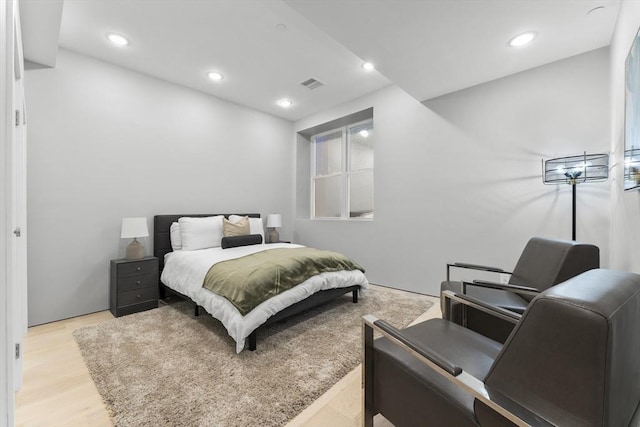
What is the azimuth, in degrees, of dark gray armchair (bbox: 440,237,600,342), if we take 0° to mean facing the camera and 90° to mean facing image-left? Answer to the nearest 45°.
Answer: approximately 90°

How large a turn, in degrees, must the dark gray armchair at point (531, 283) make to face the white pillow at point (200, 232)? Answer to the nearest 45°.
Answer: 0° — it already faces it

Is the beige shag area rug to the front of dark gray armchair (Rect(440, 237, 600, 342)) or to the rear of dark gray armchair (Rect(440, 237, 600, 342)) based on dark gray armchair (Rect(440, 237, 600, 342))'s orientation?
to the front

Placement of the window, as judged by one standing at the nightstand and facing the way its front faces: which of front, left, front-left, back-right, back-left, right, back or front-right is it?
front-left

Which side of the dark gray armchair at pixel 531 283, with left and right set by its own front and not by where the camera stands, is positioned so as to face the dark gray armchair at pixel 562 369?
left

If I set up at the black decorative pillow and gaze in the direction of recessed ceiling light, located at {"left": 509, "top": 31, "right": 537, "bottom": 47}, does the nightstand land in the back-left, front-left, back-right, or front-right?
back-right

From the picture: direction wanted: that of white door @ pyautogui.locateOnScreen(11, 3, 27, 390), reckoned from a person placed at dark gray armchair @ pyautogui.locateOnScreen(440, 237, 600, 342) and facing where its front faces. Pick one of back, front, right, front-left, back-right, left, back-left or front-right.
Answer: front-left
